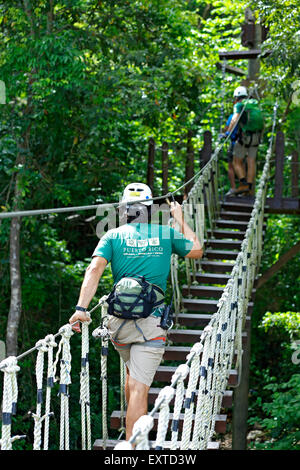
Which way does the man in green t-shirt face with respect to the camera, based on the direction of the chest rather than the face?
away from the camera

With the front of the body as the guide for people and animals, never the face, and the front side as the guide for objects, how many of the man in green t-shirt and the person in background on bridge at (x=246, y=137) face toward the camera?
0

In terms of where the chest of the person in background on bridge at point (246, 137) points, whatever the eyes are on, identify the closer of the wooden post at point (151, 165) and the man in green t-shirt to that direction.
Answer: the wooden post

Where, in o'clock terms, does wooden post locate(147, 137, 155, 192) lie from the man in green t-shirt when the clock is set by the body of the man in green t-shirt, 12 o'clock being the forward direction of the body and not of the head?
The wooden post is roughly at 12 o'clock from the man in green t-shirt.

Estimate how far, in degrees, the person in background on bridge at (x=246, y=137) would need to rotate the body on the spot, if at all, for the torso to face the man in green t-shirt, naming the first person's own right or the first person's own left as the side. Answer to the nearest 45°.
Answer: approximately 135° to the first person's own left

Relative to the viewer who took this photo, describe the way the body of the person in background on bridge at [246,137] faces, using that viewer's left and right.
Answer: facing away from the viewer and to the left of the viewer

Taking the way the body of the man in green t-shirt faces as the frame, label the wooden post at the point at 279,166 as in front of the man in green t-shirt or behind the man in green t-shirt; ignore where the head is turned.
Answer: in front
